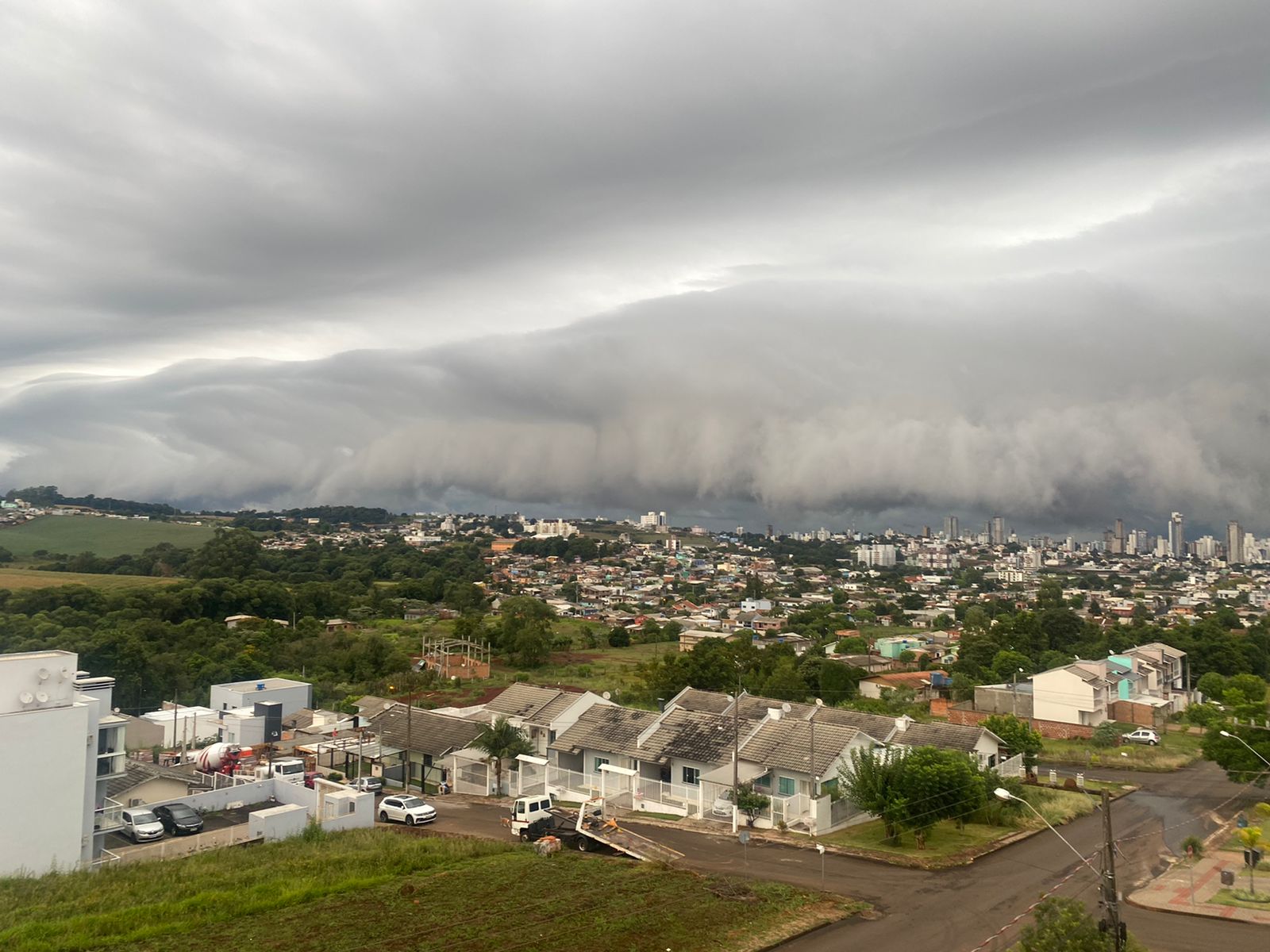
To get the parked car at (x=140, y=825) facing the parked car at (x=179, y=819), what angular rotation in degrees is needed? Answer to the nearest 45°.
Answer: approximately 45° to its left

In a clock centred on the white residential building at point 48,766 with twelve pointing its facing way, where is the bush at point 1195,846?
The bush is roughly at 1 o'clock from the white residential building.

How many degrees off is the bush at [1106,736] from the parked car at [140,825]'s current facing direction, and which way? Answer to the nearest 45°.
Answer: approximately 45° to its left

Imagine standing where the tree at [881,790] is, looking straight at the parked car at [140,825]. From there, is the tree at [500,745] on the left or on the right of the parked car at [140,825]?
right

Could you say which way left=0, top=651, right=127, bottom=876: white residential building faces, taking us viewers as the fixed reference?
facing to the right of the viewer

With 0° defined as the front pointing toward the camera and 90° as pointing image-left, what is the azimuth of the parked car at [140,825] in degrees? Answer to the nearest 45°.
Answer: approximately 315°

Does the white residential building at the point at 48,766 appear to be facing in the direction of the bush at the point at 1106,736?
yes
